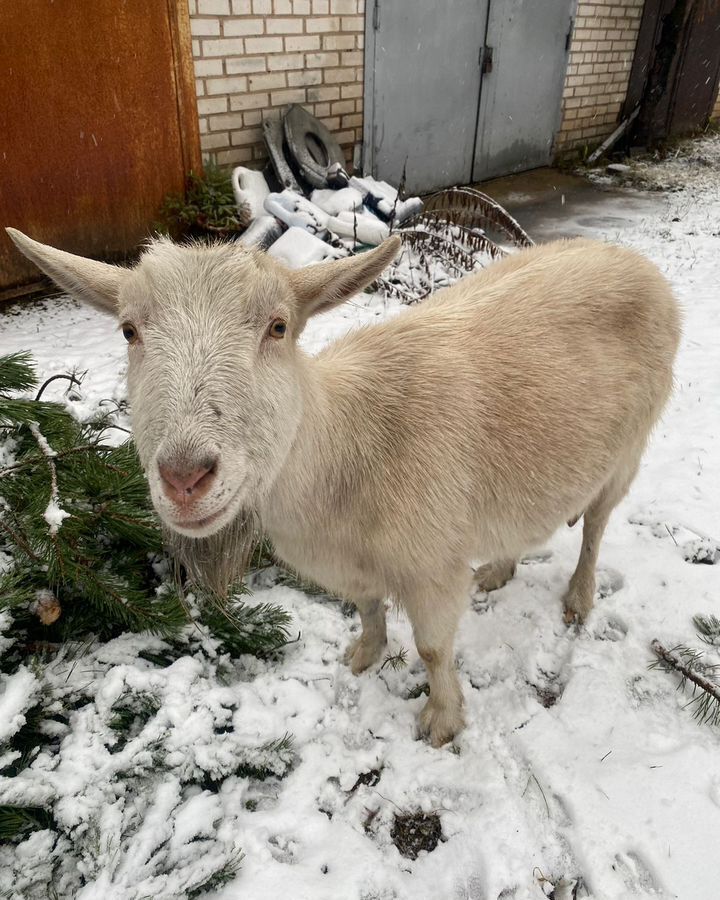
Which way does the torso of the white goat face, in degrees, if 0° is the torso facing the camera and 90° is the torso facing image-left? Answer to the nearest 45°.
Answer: approximately 45°

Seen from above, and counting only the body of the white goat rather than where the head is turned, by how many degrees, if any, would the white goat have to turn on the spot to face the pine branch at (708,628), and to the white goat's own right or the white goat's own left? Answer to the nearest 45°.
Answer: approximately 135° to the white goat's own left

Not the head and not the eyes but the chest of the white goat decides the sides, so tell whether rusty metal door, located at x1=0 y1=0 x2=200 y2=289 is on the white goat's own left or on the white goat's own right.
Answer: on the white goat's own right

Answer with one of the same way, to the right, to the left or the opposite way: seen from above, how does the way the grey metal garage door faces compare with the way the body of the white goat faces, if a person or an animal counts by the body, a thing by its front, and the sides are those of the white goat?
to the left

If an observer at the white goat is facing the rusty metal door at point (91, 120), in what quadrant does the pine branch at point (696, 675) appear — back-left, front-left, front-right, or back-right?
back-right

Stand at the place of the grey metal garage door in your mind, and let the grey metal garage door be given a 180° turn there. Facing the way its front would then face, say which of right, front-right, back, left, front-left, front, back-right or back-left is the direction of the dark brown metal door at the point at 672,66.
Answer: right

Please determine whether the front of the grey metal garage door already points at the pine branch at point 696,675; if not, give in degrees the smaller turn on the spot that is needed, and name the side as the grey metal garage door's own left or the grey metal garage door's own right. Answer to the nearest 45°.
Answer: approximately 45° to the grey metal garage door's own right

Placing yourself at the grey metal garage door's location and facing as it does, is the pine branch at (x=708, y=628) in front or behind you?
in front

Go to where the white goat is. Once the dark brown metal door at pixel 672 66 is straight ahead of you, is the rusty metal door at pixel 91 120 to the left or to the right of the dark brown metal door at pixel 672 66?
left

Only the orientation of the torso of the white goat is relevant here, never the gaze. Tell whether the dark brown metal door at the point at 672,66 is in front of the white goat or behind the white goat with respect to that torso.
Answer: behind

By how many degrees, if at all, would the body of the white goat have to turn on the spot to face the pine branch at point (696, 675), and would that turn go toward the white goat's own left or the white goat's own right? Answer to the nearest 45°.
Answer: approximately 135° to the white goat's own left

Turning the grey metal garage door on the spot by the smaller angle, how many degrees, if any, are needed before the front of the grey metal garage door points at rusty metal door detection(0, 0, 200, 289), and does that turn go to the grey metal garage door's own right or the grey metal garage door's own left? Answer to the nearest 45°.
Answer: approximately 90° to the grey metal garage door's own right
